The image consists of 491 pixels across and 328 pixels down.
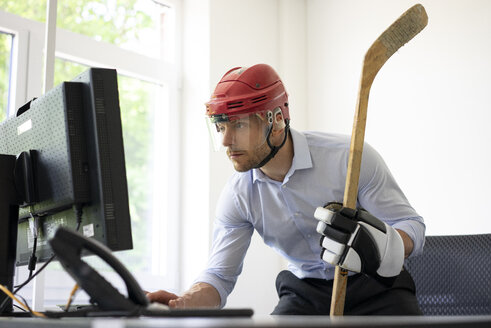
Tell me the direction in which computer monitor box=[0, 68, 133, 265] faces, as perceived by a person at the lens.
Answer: facing away from the viewer and to the right of the viewer

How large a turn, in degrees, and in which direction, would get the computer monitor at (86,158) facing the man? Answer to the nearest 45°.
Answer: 0° — it already faces them

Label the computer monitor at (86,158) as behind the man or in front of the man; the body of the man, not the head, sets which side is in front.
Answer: in front

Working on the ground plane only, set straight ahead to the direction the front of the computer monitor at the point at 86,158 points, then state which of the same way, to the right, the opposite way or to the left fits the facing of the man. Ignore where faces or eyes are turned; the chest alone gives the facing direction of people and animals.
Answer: the opposite way

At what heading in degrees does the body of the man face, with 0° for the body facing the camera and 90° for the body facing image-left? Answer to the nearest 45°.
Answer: approximately 45°

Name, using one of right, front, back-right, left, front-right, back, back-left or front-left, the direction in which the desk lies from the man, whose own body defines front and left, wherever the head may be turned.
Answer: front-left

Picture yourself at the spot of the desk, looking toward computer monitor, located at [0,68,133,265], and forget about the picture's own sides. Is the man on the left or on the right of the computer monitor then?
right
